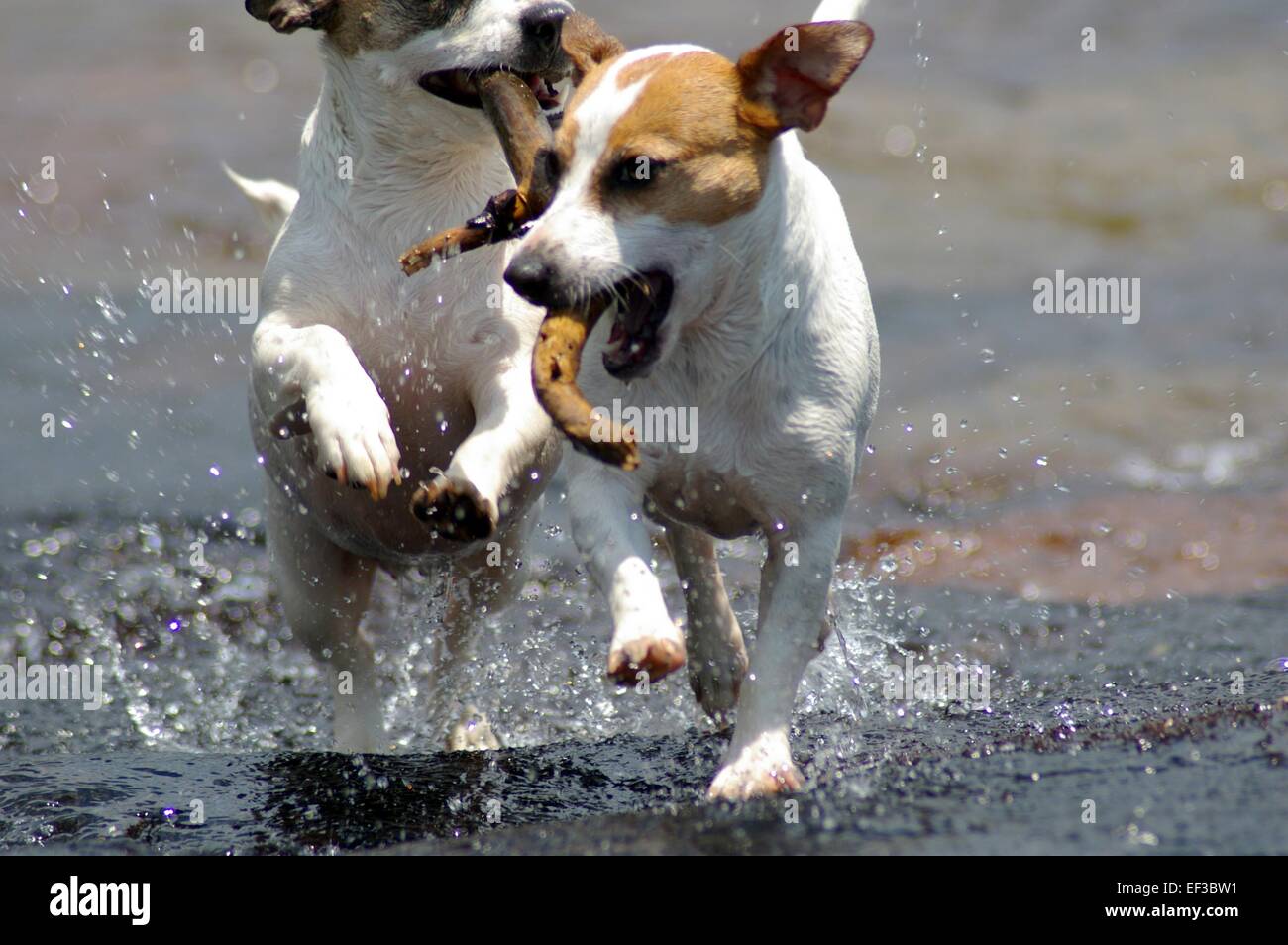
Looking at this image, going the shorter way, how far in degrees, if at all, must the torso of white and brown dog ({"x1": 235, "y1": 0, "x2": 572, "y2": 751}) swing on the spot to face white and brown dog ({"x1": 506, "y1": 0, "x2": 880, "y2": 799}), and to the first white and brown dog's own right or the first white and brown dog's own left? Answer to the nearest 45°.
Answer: approximately 45° to the first white and brown dog's own left

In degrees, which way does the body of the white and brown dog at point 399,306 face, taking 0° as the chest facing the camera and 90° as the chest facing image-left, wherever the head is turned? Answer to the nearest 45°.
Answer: approximately 0°
